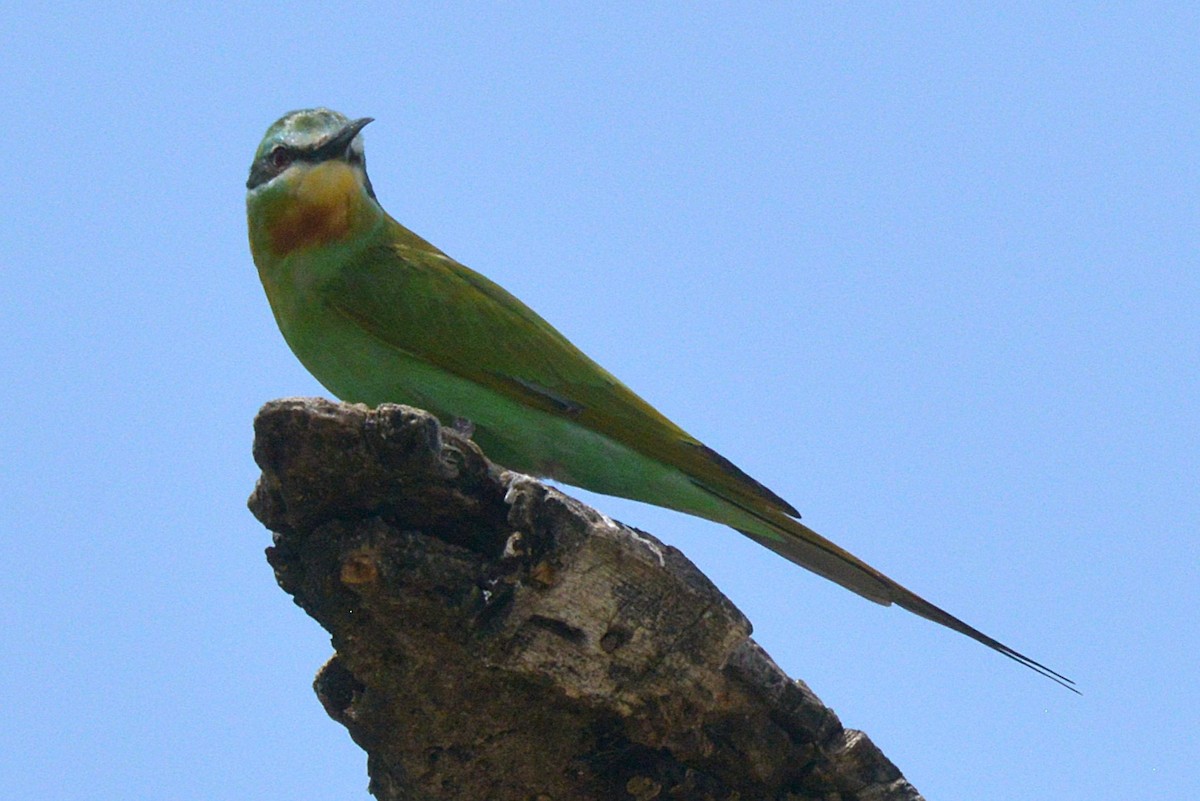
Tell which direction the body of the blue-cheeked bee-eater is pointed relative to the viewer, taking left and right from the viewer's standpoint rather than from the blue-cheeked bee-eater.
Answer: facing to the left of the viewer
